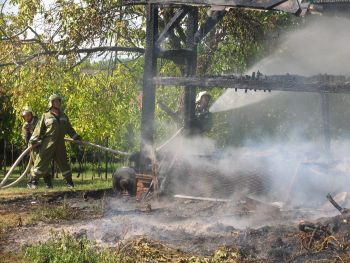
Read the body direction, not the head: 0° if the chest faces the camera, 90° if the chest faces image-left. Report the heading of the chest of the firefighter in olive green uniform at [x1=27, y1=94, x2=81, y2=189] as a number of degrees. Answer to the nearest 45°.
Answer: approximately 315°

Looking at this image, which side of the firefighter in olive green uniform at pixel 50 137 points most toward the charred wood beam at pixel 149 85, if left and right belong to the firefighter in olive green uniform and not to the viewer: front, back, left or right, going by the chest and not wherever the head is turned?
front

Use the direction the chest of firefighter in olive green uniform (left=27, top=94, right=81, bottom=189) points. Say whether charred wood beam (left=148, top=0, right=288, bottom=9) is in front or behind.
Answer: in front

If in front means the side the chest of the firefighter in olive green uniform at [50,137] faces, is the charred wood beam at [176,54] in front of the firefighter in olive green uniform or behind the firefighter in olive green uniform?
in front

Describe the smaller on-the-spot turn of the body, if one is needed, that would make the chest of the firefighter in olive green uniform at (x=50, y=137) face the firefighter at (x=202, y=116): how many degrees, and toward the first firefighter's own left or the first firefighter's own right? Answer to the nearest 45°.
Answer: approximately 45° to the first firefighter's own left

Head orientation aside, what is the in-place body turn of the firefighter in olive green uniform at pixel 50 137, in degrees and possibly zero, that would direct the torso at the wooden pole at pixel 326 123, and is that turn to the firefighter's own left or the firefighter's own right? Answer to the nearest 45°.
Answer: approximately 45° to the firefighter's own left

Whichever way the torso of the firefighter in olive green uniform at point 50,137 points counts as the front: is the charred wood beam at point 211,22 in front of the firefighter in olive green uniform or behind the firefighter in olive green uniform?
in front

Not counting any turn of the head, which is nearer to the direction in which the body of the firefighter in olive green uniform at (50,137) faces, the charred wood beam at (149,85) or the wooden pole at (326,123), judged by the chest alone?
the charred wood beam
